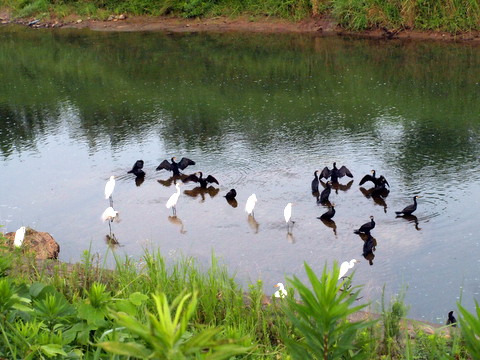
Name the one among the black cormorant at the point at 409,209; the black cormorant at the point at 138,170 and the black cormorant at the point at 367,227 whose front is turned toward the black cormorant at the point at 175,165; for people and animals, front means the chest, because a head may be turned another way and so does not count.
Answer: the black cormorant at the point at 138,170

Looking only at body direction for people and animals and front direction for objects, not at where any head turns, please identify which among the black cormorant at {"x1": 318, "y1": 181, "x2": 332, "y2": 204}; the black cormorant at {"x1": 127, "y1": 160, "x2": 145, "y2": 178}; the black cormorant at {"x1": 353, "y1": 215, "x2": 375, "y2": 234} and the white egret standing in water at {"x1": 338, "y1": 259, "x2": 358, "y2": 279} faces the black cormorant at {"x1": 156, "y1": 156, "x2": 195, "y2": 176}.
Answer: the black cormorant at {"x1": 127, "y1": 160, "x2": 145, "y2": 178}

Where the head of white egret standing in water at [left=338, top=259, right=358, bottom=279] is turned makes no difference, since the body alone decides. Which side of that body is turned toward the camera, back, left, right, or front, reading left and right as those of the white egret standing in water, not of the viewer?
right

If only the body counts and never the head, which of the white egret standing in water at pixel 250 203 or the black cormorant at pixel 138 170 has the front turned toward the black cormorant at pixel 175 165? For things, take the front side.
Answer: the black cormorant at pixel 138 170

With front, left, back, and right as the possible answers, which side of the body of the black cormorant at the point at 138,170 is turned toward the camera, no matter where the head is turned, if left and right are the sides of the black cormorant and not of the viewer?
right

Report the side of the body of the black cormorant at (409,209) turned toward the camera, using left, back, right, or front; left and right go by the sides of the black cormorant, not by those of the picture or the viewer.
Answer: right

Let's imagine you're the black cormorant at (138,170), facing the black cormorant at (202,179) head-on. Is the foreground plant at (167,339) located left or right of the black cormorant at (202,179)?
right

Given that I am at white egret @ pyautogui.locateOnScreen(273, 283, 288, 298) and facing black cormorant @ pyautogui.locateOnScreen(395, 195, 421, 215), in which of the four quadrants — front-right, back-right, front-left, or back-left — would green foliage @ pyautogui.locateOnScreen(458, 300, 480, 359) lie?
back-right
